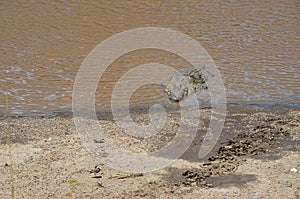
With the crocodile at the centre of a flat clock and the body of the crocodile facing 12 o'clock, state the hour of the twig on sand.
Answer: The twig on sand is roughly at 11 o'clock from the crocodile.
